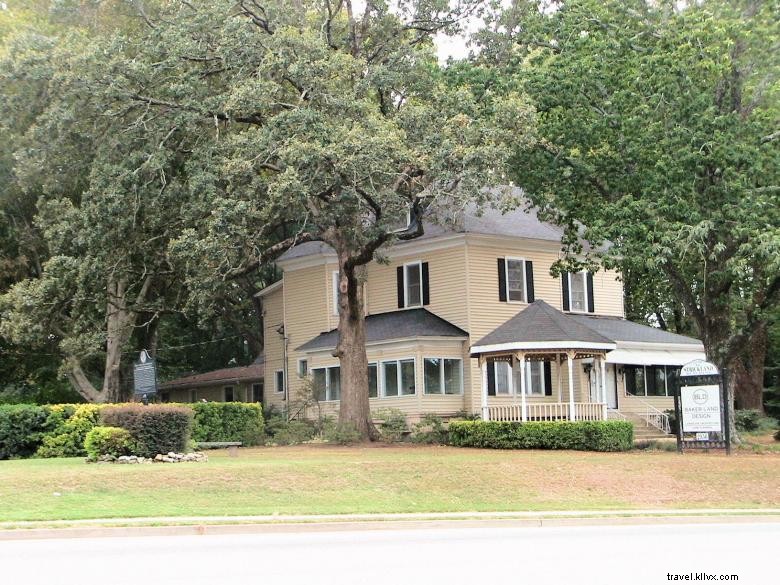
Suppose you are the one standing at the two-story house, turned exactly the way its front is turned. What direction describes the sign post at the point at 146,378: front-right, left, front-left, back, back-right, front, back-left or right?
right

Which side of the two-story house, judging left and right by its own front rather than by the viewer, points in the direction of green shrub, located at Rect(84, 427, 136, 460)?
right

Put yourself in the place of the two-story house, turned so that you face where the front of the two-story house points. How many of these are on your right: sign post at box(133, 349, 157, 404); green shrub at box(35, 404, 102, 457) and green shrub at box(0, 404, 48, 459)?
3

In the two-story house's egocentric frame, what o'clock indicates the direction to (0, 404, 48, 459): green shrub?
The green shrub is roughly at 3 o'clock from the two-story house.

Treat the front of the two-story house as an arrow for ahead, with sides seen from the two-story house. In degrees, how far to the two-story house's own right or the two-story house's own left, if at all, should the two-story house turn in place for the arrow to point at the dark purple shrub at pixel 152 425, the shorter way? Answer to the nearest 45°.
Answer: approximately 90° to the two-story house's own right

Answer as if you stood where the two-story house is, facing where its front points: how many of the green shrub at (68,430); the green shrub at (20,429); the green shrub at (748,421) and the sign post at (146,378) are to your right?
3

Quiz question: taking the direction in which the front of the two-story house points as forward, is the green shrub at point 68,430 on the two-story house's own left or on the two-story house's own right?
on the two-story house's own right

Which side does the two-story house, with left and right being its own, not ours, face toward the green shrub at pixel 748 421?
left

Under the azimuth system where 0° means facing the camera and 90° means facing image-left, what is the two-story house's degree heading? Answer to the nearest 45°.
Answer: approximately 315°

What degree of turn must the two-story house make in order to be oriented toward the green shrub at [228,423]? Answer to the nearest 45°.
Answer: approximately 90° to its right
